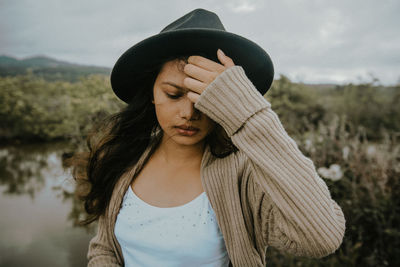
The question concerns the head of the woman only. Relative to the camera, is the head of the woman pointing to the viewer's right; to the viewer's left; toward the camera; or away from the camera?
toward the camera

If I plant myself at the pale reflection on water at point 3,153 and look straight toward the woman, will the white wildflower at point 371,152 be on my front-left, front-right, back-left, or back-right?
front-left

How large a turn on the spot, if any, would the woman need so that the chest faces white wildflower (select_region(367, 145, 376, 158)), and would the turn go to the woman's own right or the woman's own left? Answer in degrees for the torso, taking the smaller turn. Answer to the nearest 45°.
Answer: approximately 135° to the woman's own left

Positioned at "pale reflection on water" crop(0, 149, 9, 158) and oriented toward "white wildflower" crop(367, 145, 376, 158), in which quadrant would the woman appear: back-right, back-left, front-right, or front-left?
front-right

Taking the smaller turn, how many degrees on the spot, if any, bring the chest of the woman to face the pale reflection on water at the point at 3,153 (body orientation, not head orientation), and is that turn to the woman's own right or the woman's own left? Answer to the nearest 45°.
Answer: approximately 135° to the woman's own right

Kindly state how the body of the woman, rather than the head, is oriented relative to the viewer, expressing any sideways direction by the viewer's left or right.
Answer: facing the viewer
